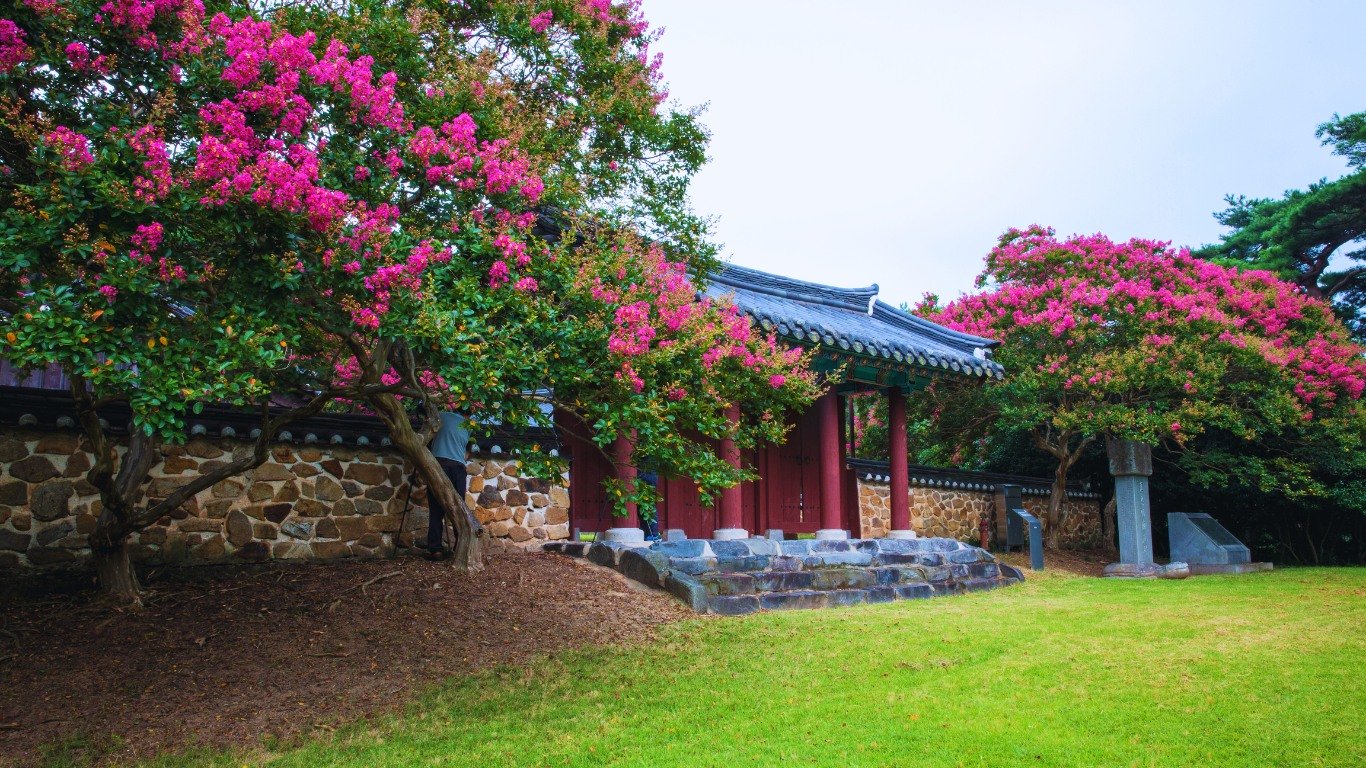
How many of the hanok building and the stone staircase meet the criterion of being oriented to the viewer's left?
0

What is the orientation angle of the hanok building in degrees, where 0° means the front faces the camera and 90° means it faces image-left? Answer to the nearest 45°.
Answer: approximately 315°

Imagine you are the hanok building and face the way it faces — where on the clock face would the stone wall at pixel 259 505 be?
The stone wall is roughly at 3 o'clock from the hanok building.

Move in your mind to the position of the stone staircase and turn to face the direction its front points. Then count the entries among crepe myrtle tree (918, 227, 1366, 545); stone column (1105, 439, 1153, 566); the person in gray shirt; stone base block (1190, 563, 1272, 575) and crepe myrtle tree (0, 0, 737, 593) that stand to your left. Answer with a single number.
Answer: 3

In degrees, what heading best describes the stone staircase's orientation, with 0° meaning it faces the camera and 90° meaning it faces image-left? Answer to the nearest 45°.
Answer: approximately 315°

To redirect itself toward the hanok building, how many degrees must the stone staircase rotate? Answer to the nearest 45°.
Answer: approximately 135° to its left

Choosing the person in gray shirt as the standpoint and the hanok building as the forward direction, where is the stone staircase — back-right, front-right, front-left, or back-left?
front-right

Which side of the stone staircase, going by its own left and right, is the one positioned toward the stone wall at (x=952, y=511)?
left

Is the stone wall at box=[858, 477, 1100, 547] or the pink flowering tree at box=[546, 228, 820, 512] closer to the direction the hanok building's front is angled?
the pink flowering tree

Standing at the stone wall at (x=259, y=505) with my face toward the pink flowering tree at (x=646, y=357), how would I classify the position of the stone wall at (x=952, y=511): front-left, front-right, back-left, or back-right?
front-left

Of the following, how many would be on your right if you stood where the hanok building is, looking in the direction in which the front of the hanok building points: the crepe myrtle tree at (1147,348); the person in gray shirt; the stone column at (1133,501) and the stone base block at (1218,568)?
1

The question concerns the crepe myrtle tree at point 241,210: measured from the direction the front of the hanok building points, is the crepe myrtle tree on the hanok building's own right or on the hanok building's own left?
on the hanok building's own right

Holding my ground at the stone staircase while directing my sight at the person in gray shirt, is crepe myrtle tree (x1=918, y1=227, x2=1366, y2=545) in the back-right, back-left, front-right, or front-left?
back-right

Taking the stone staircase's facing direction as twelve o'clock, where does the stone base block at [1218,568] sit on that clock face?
The stone base block is roughly at 9 o'clock from the stone staircase.
